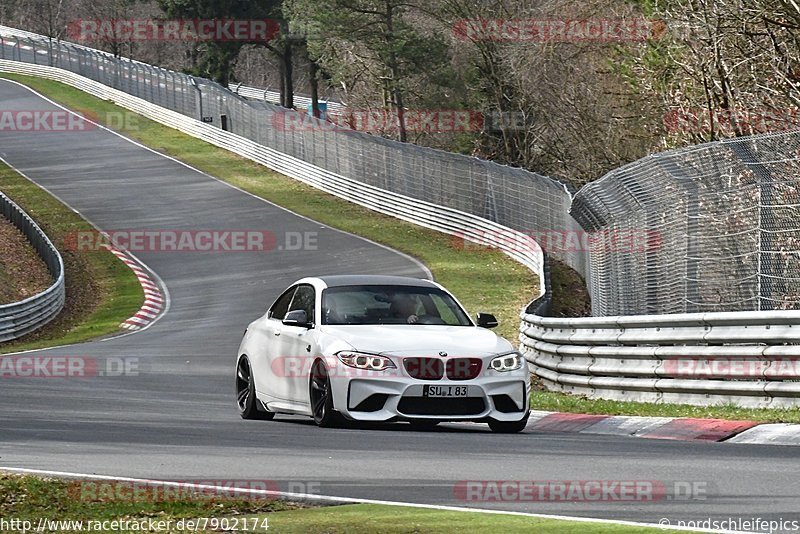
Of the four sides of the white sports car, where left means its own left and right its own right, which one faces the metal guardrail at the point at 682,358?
left

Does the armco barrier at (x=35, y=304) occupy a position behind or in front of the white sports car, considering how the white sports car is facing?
behind

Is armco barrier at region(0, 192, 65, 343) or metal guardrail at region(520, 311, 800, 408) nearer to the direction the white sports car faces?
the metal guardrail

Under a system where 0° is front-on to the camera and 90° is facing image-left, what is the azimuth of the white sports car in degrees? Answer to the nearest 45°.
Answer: approximately 315°
